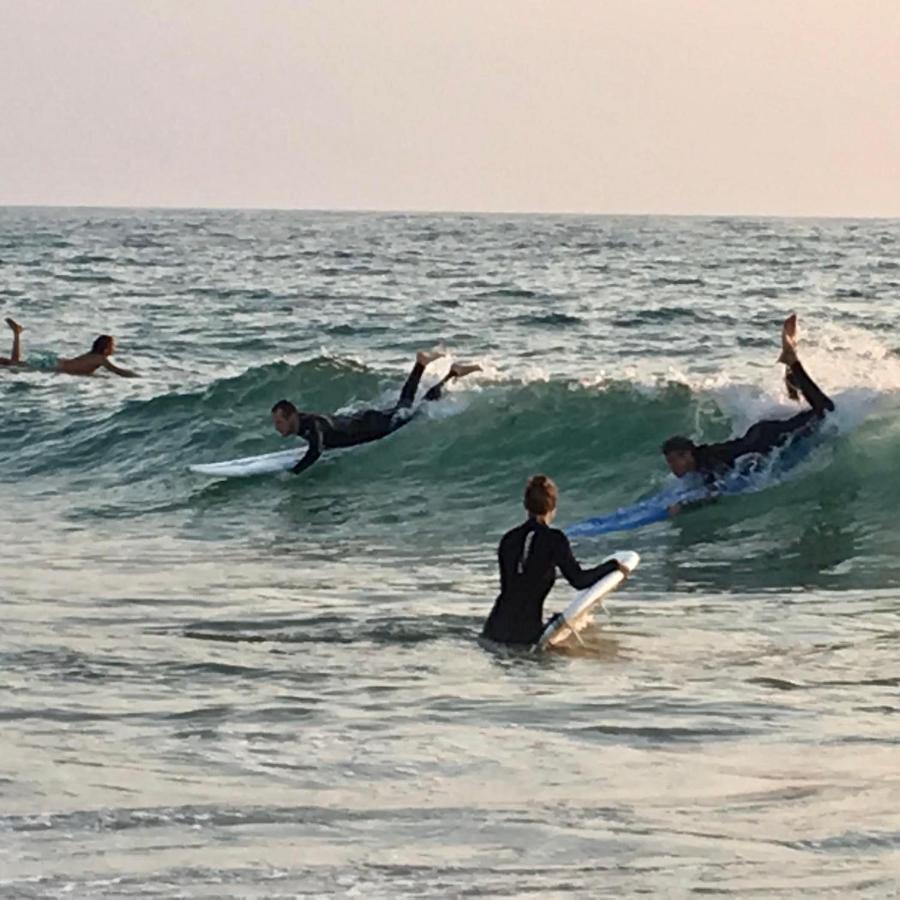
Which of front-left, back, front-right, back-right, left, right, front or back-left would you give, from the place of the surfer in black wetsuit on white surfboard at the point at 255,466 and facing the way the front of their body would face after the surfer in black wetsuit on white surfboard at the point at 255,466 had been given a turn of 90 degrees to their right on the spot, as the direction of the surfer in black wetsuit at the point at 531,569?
back

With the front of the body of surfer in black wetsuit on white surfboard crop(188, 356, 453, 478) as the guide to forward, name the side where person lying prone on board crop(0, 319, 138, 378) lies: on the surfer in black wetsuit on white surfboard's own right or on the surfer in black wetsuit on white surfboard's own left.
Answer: on the surfer in black wetsuit on white surfboard's own right

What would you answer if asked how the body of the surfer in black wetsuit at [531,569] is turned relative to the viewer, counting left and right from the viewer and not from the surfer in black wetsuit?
facing away from the viewer and to the right of the viewer

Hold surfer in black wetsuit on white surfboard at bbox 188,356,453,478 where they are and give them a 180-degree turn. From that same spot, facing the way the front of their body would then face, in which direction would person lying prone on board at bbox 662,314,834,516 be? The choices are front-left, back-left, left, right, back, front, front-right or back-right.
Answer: front-right

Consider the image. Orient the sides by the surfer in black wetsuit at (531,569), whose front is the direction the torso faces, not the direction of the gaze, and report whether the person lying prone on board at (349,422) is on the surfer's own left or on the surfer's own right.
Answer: on the surfer's own left

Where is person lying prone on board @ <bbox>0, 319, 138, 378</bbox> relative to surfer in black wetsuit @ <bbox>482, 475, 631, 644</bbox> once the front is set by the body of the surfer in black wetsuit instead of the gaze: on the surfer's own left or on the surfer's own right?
on the surfer's own left

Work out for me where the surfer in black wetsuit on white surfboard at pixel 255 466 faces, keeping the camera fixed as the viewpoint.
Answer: facing to the left of the viewer
